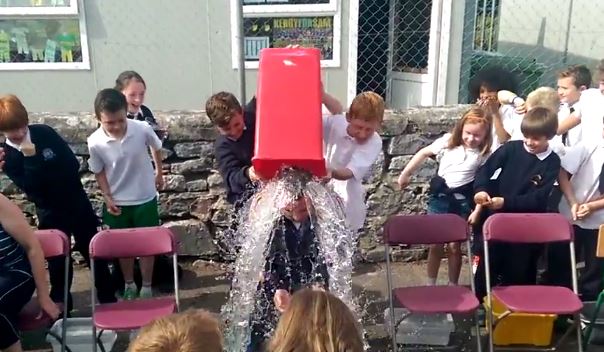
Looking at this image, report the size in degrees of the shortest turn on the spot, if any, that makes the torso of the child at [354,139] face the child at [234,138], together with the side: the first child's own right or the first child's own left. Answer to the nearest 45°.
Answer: approximately 45° to the first child's own right

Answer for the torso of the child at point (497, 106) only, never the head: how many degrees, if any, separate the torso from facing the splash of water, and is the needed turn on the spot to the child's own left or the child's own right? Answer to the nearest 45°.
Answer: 0° — they already face it

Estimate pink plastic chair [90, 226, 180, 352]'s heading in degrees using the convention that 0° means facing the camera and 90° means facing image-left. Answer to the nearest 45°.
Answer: approximately 0°

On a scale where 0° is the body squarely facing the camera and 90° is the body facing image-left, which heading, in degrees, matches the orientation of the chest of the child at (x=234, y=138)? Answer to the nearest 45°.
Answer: approximately 315°

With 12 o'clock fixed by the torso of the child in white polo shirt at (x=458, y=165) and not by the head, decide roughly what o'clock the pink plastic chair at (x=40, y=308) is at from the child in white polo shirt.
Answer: The pink plastic chair is roughly at 2 o'clock from the child in white polo shirt.

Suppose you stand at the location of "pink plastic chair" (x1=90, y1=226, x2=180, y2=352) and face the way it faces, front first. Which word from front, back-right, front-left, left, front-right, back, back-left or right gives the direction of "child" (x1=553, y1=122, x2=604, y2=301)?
left

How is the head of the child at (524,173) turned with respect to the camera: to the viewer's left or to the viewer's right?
to the viewer's left

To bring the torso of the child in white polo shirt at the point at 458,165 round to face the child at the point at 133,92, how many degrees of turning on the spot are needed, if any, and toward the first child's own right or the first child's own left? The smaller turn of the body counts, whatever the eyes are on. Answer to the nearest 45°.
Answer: approximately 90° to the first child's own right

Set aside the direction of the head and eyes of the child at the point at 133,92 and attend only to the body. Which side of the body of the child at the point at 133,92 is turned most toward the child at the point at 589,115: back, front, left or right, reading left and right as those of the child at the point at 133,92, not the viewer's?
left
